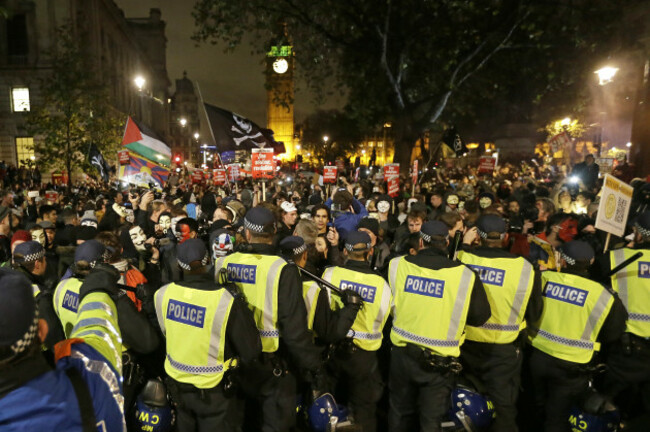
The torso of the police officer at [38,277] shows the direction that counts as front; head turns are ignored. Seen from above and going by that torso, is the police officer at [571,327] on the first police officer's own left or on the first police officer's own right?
on the first police officer's own right

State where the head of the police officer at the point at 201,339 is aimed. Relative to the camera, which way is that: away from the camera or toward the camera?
away from the camera

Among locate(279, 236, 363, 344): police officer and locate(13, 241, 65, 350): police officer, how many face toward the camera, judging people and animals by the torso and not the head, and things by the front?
0

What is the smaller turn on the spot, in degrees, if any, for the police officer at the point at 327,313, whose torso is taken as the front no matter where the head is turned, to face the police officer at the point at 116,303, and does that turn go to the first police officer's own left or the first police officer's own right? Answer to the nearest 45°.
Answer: approximately 135° to the first police officer's own left

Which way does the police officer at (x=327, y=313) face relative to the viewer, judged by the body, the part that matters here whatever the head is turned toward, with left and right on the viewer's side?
facing away from the viewer and to the right of the viewer

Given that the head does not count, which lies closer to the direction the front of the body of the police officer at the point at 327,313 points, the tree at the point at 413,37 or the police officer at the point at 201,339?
the tree

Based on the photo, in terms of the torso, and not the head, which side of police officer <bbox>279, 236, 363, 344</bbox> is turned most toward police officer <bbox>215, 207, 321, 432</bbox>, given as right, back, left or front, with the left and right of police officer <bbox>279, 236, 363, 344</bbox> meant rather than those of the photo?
back

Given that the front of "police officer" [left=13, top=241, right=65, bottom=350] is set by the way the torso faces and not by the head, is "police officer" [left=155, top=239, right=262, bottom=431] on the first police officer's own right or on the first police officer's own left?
on the first police officer's own right

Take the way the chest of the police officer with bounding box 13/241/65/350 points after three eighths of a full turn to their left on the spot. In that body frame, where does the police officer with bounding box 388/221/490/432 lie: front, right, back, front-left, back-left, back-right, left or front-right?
back-left

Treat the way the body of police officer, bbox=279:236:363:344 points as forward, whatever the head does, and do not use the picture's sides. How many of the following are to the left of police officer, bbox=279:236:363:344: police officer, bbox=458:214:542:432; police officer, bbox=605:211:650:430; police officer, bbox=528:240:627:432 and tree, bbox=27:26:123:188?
1

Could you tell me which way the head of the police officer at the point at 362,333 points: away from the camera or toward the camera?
away from the camera

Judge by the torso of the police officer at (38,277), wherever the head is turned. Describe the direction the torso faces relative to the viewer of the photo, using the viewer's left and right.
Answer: facing away from the viewer and to the right of the viewer

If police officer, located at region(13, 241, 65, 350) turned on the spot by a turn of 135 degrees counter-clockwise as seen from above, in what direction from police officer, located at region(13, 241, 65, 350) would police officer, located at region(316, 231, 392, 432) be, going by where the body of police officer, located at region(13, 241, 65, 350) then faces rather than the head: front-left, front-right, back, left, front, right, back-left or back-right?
back-left

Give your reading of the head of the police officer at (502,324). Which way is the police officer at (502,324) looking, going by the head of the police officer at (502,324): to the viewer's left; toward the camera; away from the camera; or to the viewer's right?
away from the camera
